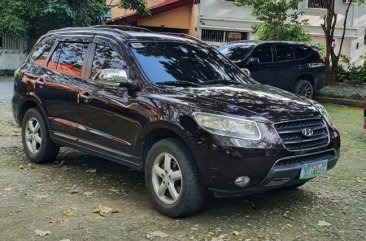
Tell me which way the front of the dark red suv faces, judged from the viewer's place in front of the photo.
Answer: facing the viewer and to the right of the viewer

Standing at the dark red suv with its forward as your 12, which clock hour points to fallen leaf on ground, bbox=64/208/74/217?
The fallen leaf on ground is roughly at 4 o'clock from the dark red suv.

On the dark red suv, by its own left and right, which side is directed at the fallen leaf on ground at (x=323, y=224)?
front

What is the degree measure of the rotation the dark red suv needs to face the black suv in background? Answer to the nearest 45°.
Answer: approximately 135° to its left

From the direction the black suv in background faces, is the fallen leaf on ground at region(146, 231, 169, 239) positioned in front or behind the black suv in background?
in front

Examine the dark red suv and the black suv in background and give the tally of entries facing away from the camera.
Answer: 0

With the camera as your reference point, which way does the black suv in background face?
facing the viewer and to the left of the viewer
